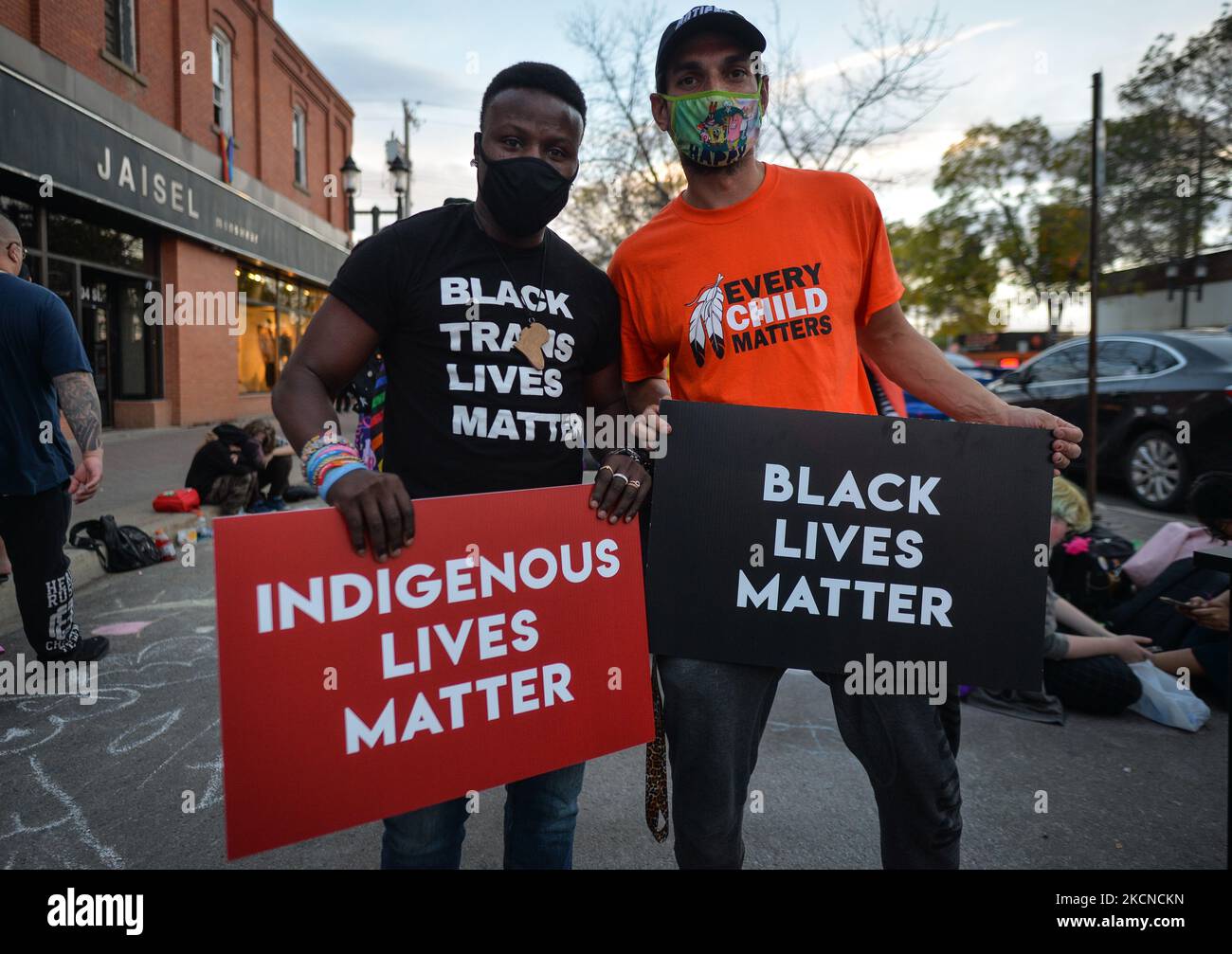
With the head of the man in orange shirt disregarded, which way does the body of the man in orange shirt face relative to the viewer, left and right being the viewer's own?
facing the viewer

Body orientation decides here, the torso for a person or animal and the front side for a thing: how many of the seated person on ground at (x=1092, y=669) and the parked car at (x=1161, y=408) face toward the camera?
0

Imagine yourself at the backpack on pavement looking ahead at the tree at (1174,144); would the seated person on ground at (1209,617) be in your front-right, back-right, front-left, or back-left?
front-right

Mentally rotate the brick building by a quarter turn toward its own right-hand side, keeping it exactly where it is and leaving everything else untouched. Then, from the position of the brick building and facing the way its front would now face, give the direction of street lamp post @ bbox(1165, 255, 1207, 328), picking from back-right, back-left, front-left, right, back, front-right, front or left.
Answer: back-left

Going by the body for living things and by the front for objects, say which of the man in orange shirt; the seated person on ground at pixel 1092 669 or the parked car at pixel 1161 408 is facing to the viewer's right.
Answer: the seated person on ground

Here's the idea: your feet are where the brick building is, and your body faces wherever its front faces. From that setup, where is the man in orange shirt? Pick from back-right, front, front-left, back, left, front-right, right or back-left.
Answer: front-right

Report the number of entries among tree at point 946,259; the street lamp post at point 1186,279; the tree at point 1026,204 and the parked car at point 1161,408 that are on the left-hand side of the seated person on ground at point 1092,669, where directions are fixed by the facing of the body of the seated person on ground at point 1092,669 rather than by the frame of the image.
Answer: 4

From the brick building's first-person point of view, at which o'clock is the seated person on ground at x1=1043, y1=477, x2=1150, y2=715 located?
The seated person on ground is roughly at 1 o'clock from the brick building.

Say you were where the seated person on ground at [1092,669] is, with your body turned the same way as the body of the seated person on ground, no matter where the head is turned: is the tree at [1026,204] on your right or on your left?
on your left

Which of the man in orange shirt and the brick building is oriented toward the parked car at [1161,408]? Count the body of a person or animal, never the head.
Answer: the brick building

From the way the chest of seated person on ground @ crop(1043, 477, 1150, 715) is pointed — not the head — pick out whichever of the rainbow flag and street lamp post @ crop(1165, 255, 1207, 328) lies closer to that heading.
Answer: the street lamp post

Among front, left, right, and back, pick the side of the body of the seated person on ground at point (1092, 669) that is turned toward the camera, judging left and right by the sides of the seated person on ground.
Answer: right

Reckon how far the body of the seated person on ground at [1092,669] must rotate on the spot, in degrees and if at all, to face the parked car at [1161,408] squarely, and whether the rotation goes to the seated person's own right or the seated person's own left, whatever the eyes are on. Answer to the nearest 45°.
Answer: approximately 90° to the seated person's own left

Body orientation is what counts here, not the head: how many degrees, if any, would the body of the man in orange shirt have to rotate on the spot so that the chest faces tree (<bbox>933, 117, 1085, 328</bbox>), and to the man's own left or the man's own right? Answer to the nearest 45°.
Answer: approximately 180°

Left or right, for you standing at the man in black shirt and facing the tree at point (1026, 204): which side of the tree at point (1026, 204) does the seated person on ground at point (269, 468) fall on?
left

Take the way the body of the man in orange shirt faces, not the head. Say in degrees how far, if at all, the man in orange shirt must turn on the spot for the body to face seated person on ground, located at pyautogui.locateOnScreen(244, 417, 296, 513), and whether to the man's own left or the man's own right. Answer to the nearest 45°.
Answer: approximately 135° to the man's own right
